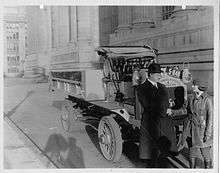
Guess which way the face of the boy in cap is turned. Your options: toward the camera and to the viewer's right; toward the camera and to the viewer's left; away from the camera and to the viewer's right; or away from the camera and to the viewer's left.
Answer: toward the camera and to the viewer's left

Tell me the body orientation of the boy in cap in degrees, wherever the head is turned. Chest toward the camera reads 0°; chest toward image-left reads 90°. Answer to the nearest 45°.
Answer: approximately 45°
